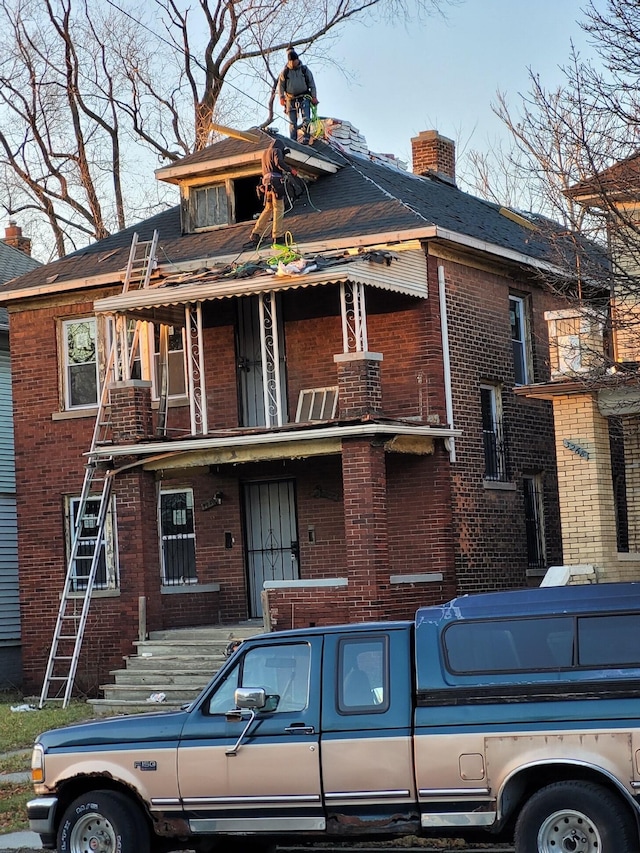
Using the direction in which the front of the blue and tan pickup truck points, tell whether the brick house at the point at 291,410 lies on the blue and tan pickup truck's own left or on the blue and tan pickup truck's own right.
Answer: on the blue and tan pickup truck's own right

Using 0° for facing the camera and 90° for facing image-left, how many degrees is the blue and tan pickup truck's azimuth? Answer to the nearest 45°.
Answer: approximately 90°

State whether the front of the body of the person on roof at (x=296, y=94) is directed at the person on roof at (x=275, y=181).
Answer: yes

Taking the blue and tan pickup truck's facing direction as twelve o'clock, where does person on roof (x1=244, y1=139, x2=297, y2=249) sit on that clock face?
The person on roof is roughly at 3 o'clock from the blue and tan pickup truck.

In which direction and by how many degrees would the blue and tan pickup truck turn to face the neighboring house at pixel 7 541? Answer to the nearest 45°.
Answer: approximately 90° to its right

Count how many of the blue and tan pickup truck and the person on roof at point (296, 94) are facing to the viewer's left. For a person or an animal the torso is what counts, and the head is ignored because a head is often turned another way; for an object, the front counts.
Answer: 1

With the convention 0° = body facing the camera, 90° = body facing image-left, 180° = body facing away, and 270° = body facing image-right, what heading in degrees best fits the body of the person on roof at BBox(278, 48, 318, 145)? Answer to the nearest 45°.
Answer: approximately 0°

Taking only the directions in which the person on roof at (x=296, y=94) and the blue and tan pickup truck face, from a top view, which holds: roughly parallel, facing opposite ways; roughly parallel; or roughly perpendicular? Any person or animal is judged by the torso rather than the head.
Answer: roughly perpendicular

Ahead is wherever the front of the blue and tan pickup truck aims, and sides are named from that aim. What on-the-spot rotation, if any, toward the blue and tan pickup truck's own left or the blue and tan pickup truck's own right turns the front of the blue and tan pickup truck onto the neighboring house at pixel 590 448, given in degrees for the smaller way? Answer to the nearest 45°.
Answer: approximately 90° to the blue and tan pickup truck's own right
